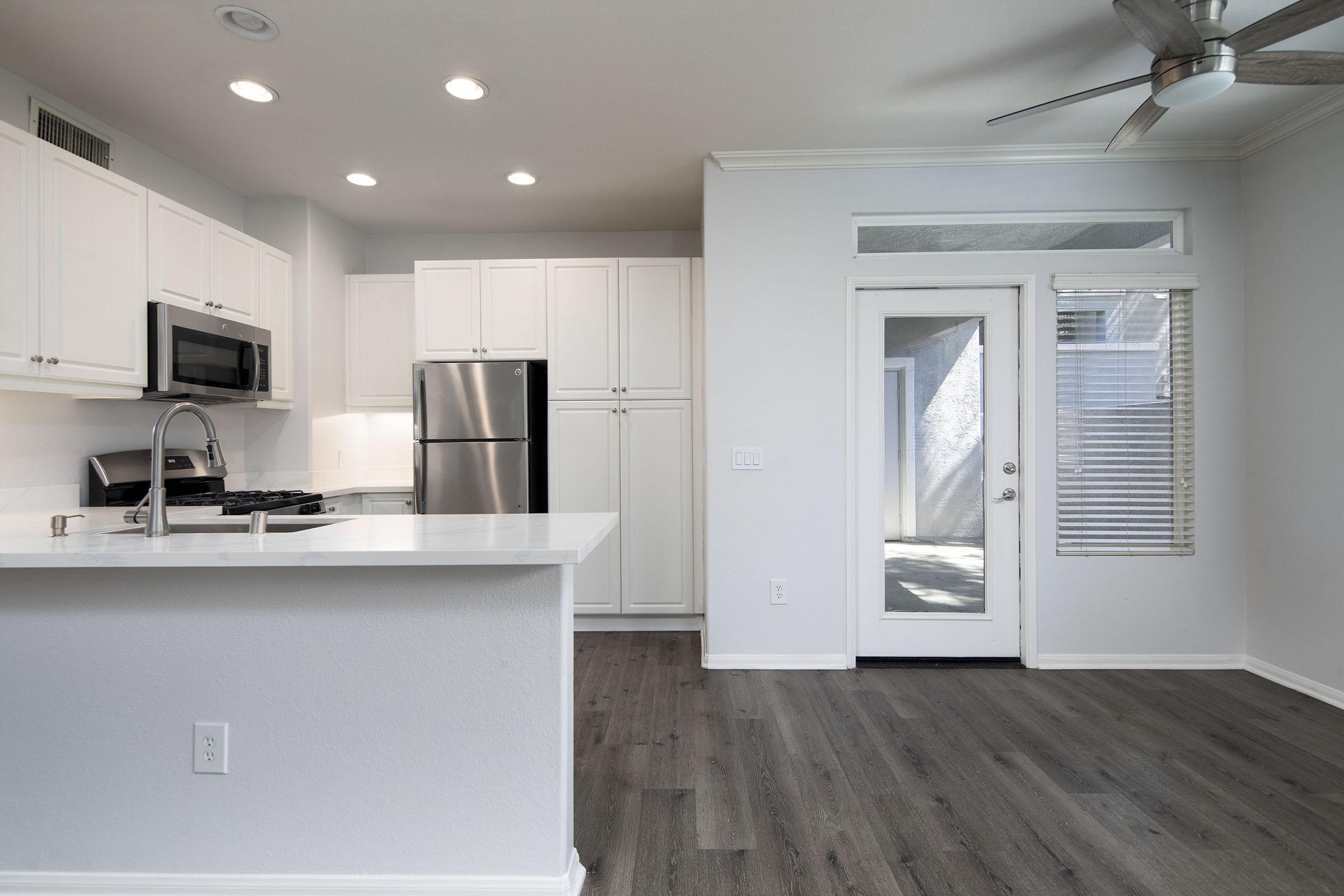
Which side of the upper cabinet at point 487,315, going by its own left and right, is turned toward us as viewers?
front

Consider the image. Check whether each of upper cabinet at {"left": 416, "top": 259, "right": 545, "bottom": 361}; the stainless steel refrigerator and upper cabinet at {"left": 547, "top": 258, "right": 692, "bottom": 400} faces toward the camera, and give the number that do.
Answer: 3

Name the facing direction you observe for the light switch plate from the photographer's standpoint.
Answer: facing the viewer

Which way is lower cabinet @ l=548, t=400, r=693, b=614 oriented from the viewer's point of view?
toward the camera

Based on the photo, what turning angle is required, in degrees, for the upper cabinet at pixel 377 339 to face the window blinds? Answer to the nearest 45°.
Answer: approximately 45° to its left

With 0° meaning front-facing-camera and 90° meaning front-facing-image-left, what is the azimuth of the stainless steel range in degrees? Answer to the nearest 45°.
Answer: approximately 315°

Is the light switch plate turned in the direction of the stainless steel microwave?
no

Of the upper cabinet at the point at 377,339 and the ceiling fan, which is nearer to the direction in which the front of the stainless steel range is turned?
the ceiling fan

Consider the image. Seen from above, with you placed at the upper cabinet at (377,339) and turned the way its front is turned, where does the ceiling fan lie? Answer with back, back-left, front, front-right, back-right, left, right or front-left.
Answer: front-left

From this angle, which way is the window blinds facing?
toward the camera

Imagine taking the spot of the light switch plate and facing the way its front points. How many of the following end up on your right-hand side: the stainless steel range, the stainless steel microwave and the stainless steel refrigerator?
3

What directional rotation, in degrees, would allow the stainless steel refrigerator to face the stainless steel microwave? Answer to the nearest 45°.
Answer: approximately 90° to its right

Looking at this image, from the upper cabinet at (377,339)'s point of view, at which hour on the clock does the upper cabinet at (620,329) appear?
the upper cabinet at (620,329) is roughly at 10 o'clock from the upper cabinet at (377,339).

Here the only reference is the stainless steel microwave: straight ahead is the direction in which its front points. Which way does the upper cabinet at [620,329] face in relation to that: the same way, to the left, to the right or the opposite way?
to the right

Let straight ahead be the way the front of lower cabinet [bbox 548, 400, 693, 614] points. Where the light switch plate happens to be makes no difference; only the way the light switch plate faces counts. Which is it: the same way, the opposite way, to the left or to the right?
the same way

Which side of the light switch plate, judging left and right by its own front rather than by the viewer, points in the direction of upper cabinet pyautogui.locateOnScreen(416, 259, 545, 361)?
right

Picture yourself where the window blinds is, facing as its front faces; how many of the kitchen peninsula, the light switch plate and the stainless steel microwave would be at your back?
0

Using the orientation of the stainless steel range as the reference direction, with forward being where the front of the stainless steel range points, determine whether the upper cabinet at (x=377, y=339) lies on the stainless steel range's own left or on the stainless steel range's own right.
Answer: on the stainless steel range's own left

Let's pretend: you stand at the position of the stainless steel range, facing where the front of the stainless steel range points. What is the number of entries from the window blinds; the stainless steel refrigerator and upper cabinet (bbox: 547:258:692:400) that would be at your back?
0

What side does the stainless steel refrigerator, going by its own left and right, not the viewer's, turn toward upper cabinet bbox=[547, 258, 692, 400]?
left
